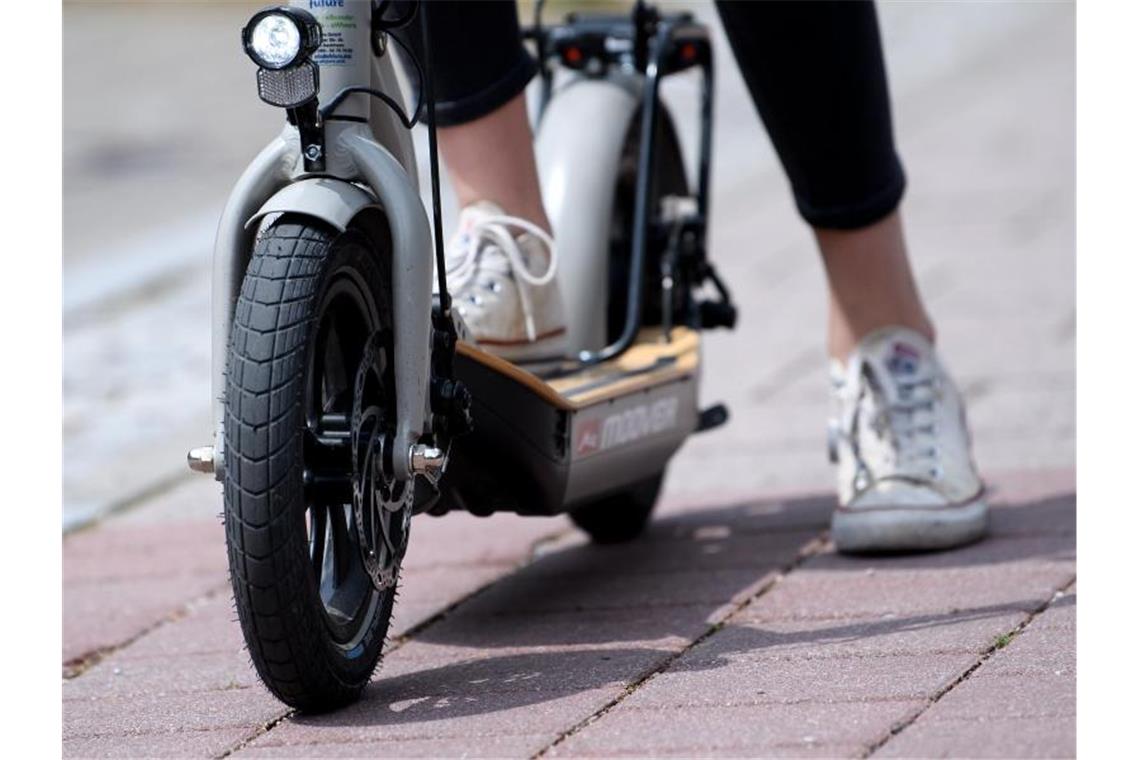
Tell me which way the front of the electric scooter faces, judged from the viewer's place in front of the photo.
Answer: facing the viewer and to the left of the viewer
